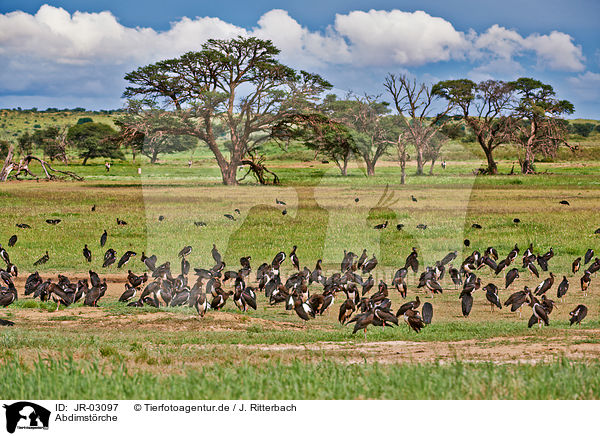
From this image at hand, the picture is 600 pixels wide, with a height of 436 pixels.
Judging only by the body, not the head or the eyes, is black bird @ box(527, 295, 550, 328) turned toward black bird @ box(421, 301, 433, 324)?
yes

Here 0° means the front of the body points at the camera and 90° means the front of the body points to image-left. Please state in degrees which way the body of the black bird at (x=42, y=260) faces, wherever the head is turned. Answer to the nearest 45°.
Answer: approximately 270°

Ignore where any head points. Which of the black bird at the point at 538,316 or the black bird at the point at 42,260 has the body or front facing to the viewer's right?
the black bird at the point at 42,260

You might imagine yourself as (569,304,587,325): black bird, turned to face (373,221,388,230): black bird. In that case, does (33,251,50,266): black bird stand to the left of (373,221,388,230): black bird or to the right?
left

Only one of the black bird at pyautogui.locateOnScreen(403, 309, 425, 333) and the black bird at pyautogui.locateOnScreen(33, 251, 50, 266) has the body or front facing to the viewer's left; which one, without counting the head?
the black bird at pyautogui.locateOnScreen(403, 309, 425, 333)

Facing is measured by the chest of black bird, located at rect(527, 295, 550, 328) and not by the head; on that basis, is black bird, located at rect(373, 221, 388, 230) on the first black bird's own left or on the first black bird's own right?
on the first black bird's own right

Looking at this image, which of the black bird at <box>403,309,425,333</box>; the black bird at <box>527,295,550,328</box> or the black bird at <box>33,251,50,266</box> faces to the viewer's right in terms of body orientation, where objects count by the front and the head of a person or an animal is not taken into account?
the black bird at <box>33,251,50,266</box>

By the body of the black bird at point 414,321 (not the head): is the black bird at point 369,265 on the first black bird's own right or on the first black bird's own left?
on the first black bird's own right

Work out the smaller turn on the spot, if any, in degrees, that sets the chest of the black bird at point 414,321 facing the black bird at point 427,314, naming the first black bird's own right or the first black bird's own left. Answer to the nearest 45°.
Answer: approximately 90° to the first black bird's own right

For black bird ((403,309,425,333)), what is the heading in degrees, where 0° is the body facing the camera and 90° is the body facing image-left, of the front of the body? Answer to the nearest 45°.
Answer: approximately 90°
